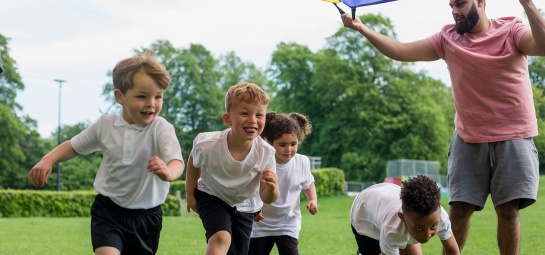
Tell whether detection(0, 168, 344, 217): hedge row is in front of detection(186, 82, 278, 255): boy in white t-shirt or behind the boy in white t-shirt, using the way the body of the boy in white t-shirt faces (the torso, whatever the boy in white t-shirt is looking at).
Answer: behind

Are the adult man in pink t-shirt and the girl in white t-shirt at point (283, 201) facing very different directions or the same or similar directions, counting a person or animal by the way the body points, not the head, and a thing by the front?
same or similar directions

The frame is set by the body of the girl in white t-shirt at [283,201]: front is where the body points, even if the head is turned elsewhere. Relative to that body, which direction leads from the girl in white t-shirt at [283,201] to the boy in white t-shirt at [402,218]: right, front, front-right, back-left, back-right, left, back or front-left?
front-left

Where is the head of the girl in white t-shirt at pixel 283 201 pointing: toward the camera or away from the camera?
toward the camera

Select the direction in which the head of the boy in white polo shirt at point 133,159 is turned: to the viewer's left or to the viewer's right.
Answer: to the viewer's right

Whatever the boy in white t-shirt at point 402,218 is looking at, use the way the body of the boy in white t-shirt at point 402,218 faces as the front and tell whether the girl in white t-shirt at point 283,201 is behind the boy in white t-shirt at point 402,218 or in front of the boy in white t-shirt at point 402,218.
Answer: behind

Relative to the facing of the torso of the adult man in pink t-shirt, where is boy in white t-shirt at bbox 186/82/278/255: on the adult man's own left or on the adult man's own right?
on the adult man's own right

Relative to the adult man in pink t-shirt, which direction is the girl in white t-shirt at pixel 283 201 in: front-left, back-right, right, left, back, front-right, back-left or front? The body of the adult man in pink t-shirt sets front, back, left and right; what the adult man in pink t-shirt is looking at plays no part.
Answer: right

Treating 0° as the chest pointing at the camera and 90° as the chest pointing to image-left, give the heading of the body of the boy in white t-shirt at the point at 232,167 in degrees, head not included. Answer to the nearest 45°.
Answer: approximately 315°

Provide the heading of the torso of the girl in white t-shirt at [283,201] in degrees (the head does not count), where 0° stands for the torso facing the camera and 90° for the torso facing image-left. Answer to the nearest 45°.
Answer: approximately 0°

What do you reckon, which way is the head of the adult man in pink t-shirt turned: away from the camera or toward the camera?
toward the camera

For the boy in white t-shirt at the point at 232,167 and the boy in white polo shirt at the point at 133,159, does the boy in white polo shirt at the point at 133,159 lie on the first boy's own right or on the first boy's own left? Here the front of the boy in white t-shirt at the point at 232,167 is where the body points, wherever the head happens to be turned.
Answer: on the first boy's own right

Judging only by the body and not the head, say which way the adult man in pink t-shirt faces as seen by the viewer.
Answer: toward the camera

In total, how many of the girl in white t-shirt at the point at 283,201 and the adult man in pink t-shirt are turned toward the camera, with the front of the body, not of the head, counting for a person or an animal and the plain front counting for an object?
2
